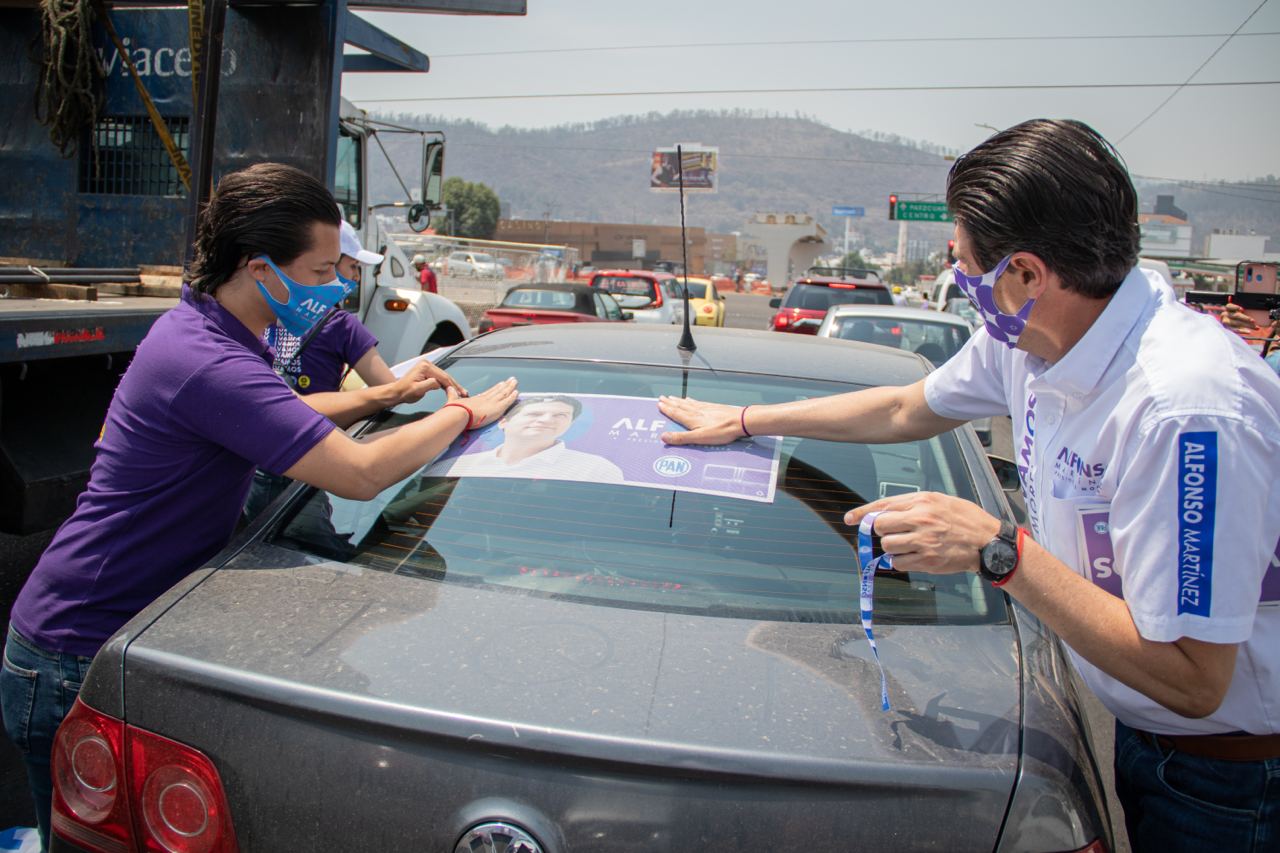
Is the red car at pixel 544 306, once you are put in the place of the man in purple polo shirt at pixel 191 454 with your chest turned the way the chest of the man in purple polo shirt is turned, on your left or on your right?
on your left

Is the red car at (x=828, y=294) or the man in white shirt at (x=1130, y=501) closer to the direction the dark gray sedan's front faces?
the red car

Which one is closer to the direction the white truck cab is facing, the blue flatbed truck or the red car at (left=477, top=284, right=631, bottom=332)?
the red car

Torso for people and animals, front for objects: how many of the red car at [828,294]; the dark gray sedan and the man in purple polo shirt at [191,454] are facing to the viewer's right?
1

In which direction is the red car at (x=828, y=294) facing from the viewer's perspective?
away from the camera

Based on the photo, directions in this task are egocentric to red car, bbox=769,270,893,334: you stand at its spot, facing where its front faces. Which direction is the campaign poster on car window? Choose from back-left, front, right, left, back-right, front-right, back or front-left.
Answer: back

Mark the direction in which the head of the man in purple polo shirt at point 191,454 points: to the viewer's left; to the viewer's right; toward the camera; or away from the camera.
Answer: to the viewer's right

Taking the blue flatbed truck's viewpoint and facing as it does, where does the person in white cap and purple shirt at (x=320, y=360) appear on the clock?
The person in white cap and purple shirt is roughly at 4 o'clock from the blue flatbed truck.

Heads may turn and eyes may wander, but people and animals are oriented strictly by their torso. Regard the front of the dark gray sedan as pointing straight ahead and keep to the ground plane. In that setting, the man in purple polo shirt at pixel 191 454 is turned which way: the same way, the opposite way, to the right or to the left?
to the right

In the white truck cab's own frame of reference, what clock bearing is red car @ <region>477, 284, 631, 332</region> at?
The red car is roughly at 11 o'clock from the white truck cab.

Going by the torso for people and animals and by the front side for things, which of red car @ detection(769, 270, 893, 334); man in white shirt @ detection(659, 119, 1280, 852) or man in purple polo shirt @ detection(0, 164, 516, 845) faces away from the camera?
the red car

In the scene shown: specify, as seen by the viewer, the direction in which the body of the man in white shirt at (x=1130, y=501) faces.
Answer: to the viewer's left

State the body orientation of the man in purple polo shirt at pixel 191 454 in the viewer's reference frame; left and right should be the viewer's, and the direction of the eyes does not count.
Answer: facing to the right of the viewer

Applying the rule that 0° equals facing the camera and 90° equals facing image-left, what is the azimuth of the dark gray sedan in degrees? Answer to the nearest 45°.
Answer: approximately 180°
